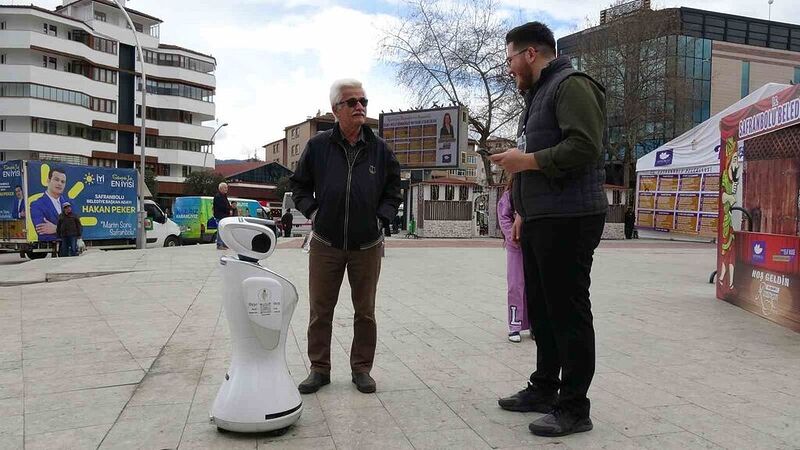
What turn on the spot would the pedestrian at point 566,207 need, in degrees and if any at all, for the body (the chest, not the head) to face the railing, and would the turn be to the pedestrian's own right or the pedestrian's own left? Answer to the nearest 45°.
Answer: approximately 90° to the pedestrian's own right

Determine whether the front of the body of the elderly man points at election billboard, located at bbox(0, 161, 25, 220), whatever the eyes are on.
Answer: no

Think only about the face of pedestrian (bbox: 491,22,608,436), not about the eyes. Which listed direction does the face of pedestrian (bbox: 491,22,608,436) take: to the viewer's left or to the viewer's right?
to the viewer's left

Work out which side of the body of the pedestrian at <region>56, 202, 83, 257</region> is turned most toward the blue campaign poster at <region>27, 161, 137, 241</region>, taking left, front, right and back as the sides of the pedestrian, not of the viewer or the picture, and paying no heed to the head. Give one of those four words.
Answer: back

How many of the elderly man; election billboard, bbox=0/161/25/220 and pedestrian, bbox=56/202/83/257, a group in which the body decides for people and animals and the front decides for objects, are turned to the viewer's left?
0

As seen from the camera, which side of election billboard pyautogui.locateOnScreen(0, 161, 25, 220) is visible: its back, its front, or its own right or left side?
front

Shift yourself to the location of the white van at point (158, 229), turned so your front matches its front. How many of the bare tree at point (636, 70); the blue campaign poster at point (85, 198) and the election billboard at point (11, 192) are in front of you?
1

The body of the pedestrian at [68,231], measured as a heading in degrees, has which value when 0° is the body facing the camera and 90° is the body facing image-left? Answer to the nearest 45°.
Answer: approximately 0°

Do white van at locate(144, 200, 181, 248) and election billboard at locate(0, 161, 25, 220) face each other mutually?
no

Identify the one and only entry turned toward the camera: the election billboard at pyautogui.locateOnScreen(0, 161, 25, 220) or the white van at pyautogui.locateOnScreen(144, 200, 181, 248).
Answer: the election billboard

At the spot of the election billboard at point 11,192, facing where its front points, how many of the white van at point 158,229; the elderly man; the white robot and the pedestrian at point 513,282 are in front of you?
3

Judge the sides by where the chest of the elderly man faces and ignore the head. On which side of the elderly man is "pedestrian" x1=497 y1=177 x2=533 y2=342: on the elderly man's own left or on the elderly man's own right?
on the elderly man's own left

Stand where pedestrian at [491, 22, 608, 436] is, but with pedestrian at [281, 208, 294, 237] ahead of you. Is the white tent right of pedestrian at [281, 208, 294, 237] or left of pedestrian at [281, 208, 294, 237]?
right

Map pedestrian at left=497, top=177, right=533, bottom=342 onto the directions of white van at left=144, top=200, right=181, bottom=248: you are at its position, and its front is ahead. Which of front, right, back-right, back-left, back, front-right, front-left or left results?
right

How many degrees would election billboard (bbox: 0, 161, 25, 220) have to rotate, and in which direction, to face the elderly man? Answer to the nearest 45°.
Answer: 0° — it already faces them

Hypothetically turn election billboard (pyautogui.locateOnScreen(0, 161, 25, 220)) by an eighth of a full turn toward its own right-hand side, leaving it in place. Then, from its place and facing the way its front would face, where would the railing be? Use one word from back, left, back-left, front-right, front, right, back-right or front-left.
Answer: back-left

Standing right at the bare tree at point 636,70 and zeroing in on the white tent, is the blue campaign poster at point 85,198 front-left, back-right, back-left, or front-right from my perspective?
front-right

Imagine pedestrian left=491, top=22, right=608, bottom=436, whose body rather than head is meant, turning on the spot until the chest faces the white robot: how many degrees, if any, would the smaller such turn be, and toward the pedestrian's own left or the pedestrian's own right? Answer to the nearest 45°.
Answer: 0° — they already face it

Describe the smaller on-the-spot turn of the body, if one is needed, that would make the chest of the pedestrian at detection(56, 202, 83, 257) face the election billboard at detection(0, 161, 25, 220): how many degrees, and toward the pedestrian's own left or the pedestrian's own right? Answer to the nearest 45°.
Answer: approximately 135° to the pedestrian's own right
